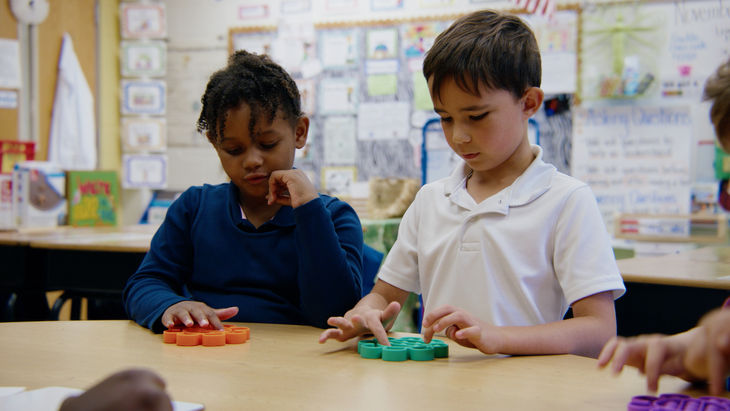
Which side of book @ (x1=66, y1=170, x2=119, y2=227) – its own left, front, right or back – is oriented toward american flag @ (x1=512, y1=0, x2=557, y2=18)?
left

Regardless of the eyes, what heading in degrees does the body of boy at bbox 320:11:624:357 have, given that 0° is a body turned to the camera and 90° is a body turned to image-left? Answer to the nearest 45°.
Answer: approximately 45°

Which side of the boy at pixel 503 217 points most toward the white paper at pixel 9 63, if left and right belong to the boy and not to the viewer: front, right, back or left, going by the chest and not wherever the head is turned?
right

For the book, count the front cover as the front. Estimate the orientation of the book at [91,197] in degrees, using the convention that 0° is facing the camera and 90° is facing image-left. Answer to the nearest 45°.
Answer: approximately 0°

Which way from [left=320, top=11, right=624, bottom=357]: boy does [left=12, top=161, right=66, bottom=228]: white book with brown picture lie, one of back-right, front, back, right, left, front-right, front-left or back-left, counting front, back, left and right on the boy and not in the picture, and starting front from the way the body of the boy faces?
right

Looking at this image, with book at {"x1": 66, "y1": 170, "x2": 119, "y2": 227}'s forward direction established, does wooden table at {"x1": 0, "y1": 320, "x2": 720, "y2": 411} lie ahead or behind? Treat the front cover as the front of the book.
ahead

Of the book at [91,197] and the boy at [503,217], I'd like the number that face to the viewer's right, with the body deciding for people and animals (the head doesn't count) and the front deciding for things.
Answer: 0

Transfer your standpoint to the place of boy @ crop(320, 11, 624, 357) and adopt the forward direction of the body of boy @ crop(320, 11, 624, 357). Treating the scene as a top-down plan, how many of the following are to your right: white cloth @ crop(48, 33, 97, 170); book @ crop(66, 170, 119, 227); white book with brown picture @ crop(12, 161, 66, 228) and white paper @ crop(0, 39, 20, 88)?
4

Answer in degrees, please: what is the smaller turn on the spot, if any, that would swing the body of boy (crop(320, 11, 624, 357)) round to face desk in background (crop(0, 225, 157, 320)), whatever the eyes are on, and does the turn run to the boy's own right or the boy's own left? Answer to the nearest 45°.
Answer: approximately 90° to the boy's own right

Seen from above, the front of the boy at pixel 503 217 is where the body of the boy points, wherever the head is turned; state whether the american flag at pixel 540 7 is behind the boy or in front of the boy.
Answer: behind
